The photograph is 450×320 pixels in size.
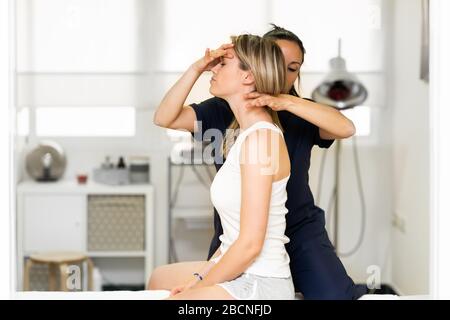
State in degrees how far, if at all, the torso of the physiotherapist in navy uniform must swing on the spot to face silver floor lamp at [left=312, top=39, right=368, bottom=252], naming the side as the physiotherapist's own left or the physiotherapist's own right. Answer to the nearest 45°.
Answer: approximately 180°

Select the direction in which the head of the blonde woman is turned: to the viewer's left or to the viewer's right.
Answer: to the viewer's left

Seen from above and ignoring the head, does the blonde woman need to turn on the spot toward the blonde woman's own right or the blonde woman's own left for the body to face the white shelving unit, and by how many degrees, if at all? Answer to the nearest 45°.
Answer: approximately 45° to the blonde woman's own right

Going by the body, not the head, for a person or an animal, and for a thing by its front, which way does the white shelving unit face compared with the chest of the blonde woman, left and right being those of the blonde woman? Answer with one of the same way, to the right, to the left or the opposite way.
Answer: to the left

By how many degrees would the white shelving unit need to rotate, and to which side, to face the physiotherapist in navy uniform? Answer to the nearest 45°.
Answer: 0° — it already faces them

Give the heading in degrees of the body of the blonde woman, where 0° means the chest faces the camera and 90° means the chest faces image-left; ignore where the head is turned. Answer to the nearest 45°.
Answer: approximately 90°

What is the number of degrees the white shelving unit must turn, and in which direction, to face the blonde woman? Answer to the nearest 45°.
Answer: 0° — it already faces them

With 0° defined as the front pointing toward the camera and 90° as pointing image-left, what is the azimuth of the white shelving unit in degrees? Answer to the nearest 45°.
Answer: approximately 0°
